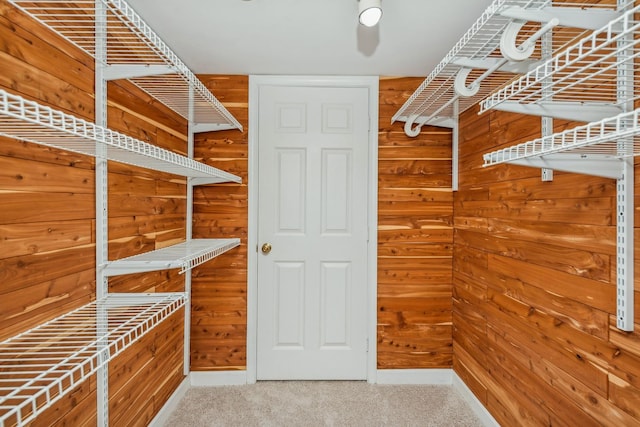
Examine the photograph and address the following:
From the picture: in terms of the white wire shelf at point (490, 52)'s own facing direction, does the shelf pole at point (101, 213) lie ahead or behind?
ahead

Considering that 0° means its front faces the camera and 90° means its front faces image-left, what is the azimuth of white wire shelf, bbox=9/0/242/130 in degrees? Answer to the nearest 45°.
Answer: approximately 270°

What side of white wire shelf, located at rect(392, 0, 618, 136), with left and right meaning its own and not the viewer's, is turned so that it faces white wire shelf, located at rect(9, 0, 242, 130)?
front

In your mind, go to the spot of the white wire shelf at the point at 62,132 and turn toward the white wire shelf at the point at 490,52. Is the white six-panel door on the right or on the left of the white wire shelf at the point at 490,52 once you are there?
left

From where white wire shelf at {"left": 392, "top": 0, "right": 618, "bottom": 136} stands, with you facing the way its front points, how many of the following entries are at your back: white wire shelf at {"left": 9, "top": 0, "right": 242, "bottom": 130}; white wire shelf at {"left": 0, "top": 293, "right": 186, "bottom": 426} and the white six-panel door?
0

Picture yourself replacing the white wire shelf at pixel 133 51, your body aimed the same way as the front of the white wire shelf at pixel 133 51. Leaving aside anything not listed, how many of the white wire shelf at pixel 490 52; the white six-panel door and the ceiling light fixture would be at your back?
0

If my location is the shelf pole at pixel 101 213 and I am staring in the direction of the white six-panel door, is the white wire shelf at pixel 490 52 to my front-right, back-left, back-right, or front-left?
front-right

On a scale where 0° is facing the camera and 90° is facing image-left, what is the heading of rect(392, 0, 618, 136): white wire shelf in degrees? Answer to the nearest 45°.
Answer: approximately 90°

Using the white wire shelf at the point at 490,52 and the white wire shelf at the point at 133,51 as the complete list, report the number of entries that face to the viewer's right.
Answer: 1

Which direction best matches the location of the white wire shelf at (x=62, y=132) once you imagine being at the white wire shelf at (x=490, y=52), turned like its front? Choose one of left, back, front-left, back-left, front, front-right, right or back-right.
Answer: front-left
